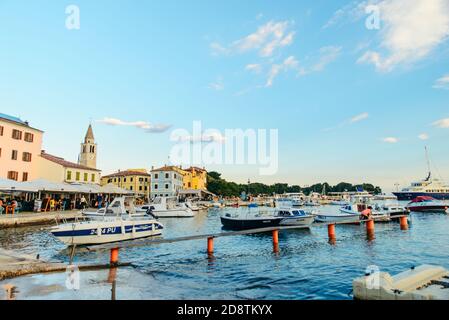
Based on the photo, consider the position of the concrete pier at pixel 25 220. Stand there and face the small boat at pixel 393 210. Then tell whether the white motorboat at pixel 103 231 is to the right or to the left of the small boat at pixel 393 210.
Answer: right

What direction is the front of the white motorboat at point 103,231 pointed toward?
to the viewer's left

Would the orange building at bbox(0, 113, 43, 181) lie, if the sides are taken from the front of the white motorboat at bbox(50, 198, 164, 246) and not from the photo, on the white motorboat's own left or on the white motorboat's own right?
on the white motorboat's own right

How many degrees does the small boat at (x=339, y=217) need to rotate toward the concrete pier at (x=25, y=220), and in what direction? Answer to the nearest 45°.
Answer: approximately 45° to its left

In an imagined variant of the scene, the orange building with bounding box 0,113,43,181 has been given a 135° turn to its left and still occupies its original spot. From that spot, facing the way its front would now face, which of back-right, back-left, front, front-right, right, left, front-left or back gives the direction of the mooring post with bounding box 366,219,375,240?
back-right

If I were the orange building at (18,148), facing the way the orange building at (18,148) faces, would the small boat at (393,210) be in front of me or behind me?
in front

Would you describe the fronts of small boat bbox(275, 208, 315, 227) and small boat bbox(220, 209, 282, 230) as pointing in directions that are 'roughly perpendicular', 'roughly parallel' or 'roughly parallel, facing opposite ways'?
roughly parallel

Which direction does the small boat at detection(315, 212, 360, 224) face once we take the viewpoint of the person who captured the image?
facing to the left of the viewer

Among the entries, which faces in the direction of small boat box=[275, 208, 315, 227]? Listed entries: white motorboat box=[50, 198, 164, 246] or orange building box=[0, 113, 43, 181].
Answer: the orange building
